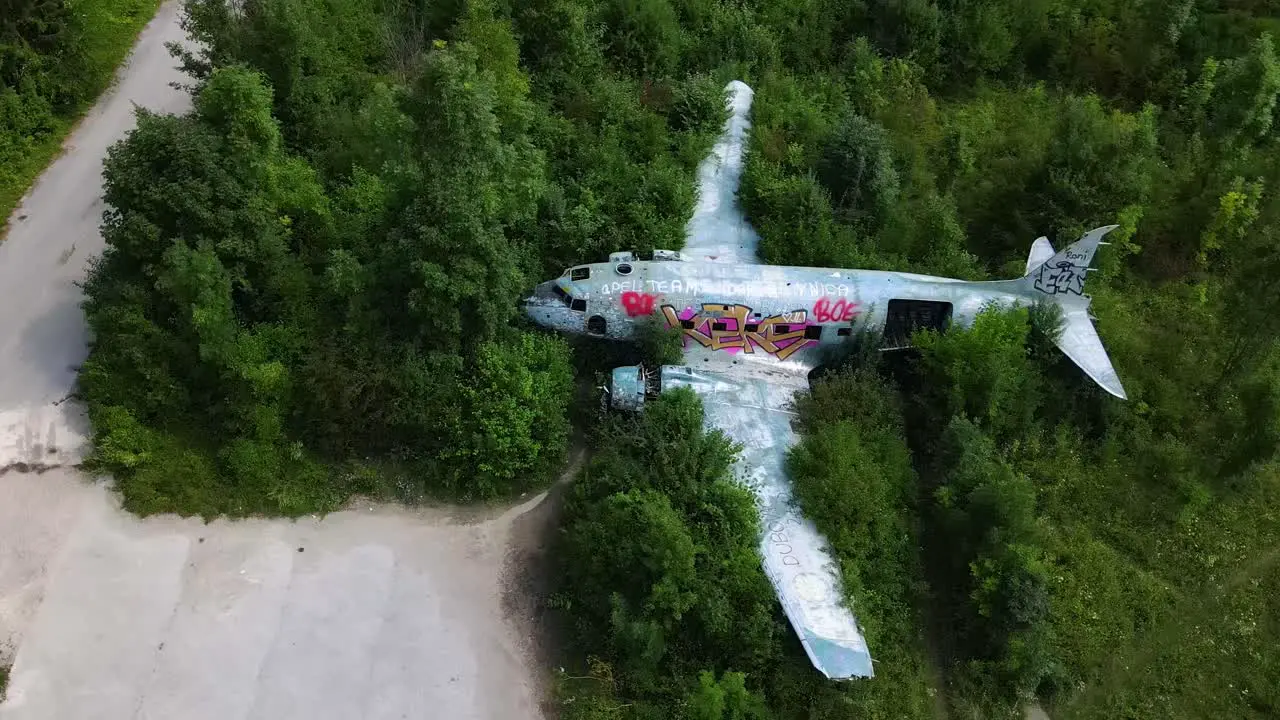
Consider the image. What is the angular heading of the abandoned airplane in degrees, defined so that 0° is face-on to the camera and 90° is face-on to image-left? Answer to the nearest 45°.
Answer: approximately 90°
